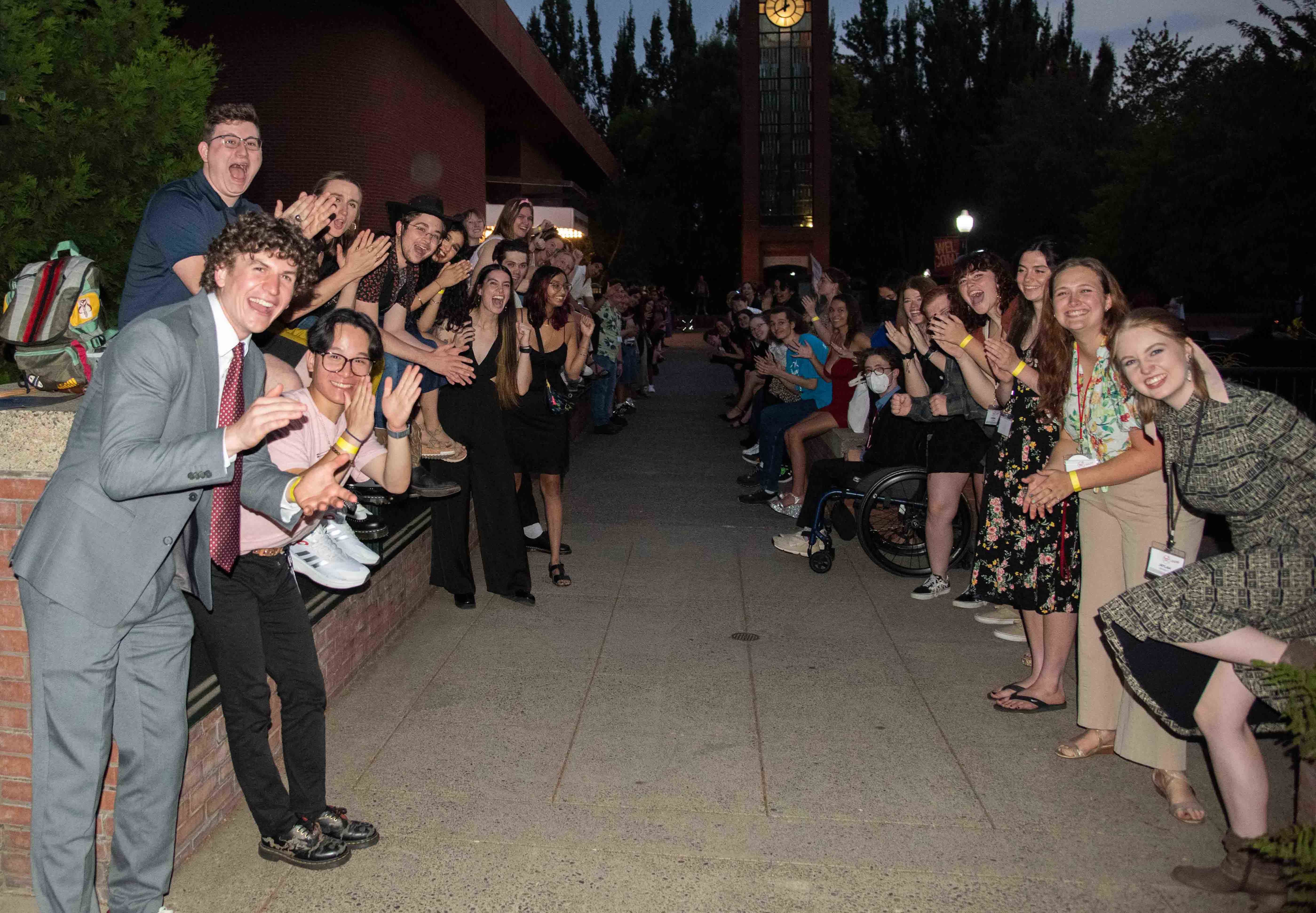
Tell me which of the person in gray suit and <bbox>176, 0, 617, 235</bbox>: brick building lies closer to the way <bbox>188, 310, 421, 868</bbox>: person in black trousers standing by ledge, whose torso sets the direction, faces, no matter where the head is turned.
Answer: the person in gray suit

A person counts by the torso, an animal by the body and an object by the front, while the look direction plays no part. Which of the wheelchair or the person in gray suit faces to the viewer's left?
the wheelchair

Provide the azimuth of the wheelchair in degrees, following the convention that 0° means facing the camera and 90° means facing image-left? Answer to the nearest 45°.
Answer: approximately 90°

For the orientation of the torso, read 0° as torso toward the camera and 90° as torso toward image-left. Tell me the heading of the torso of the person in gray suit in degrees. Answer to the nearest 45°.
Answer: approximately 315°

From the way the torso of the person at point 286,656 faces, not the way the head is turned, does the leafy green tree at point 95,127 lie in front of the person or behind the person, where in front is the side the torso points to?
behind
